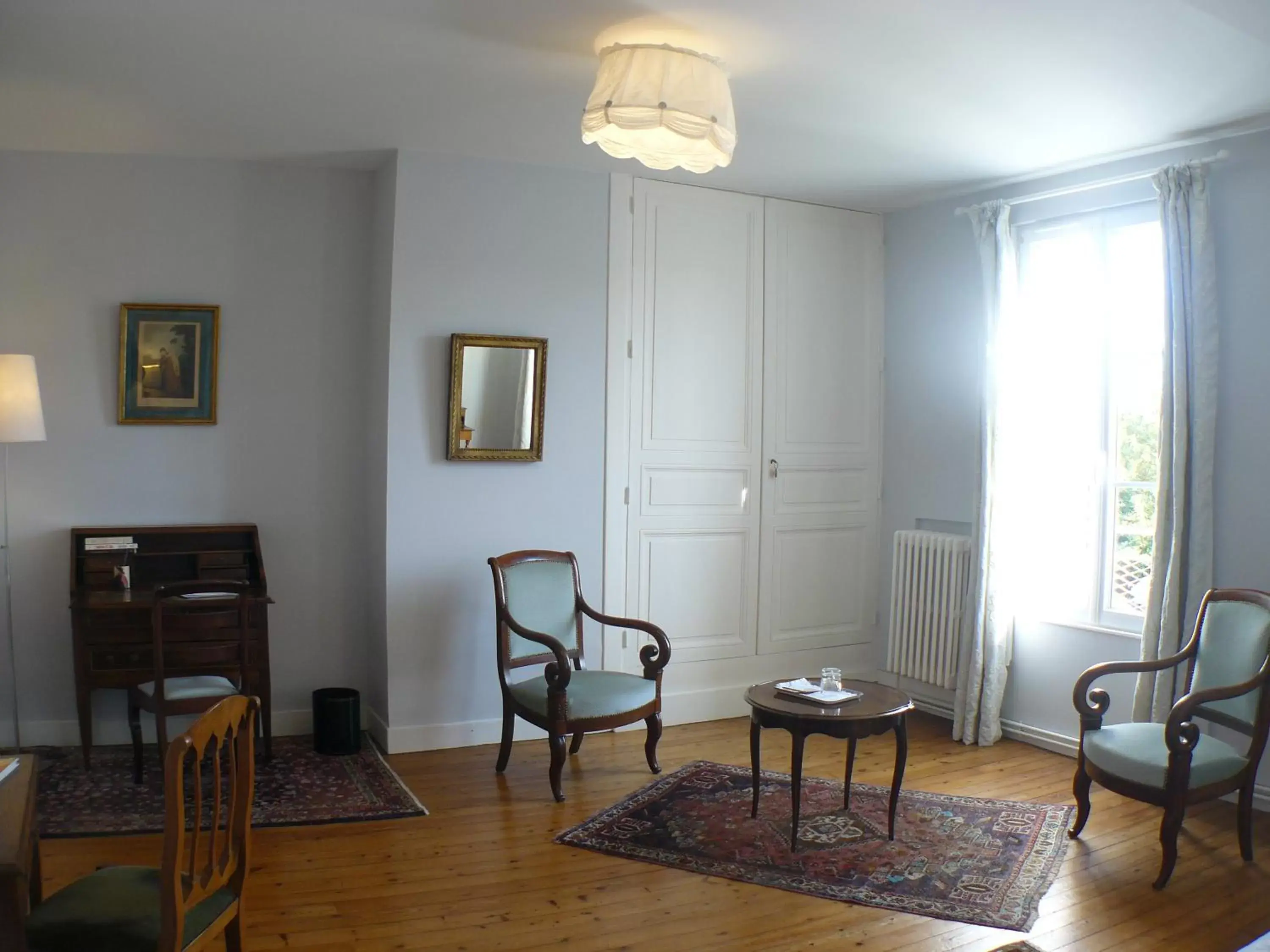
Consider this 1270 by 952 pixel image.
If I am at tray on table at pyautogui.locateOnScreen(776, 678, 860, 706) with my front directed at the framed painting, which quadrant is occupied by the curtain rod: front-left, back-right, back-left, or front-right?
back-right

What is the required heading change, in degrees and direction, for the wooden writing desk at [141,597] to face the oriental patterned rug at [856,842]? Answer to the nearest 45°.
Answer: approximately 45° to its left

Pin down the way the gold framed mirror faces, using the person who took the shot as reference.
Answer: facing the viewer

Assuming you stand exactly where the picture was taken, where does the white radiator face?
facing the viewer and to the left of the viewer

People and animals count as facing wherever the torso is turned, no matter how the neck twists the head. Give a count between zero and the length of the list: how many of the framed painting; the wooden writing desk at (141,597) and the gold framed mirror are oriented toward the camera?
3

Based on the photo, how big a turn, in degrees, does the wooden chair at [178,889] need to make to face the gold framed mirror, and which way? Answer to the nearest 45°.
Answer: approximately 90° to its right

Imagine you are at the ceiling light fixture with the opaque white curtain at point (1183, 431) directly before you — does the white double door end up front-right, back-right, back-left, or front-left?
front-left

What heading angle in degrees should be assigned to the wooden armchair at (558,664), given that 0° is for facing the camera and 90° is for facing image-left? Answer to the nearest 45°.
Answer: approximately 315°

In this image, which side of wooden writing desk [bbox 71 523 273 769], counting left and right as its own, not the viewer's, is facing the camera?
front

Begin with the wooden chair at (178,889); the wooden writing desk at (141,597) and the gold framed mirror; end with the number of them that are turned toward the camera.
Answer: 2

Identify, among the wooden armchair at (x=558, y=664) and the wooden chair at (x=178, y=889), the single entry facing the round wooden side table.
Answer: the wooden armchair

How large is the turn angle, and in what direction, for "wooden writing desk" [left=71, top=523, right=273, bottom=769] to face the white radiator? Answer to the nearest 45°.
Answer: approximately 90° to its left
